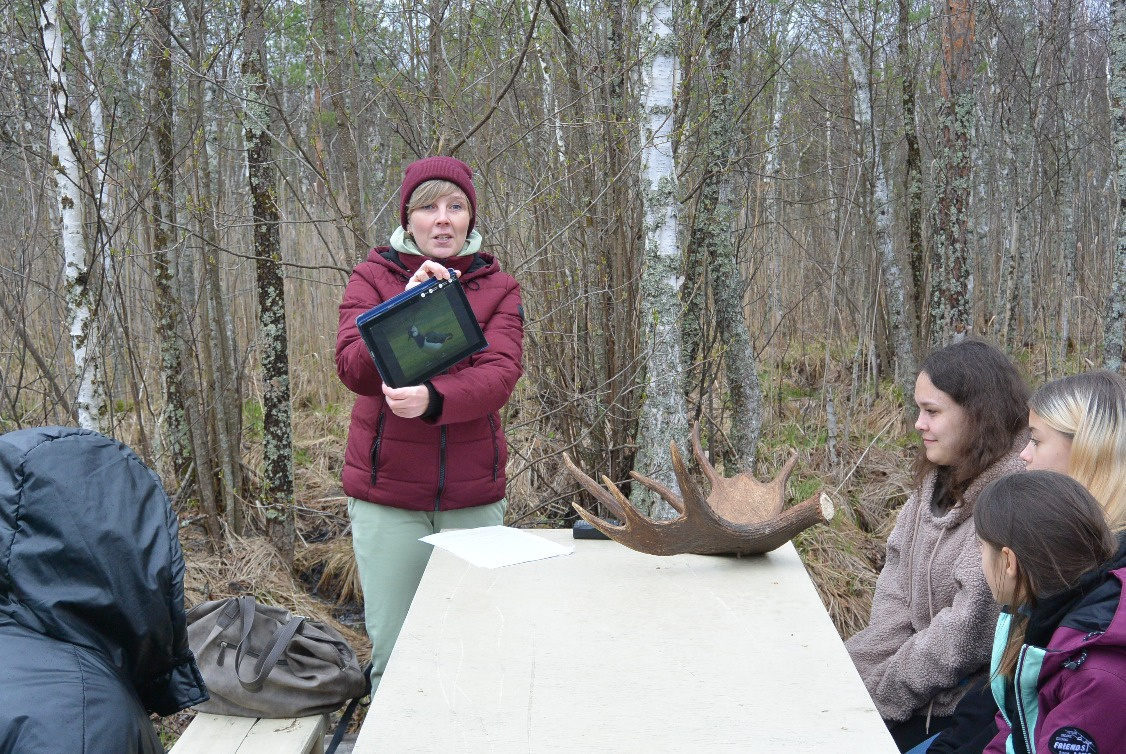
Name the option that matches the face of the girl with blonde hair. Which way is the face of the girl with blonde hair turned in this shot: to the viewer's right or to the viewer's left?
to the viewer's left

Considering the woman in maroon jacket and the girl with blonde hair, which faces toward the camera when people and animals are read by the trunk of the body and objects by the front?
the woman in maroon jacket

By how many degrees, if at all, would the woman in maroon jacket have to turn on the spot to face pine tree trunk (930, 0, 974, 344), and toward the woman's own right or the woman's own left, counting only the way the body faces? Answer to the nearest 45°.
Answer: approximately 135° to the woman's own left

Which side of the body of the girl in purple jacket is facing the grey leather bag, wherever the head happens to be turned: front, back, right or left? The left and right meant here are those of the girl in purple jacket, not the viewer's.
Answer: front

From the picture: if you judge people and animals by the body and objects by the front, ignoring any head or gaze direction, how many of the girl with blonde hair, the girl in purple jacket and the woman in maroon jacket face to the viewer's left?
2

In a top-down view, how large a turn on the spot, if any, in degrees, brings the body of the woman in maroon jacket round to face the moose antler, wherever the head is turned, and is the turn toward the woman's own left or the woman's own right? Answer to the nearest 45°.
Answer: approximately 45° to the woman's own left

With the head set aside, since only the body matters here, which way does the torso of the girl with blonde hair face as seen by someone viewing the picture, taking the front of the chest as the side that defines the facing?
to the viewer's left

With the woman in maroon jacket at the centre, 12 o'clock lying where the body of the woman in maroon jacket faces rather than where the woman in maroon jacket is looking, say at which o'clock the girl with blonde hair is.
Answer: The girl with blonde hair is roughly at 10 o'clock from the woman in maroon jacket.

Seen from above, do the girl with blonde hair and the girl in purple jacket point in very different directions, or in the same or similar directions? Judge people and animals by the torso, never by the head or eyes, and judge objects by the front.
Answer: same or similar directions

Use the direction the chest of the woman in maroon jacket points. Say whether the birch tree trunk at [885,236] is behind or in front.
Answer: behind

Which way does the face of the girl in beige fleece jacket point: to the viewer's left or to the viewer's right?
to the viewer's left

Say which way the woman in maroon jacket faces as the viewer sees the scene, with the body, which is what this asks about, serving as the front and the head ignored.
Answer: toward the camera

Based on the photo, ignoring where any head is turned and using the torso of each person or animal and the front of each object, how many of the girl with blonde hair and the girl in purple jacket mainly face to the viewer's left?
2

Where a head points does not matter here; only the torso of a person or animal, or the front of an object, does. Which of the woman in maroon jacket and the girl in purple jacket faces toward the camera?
the woman in maroon jacket

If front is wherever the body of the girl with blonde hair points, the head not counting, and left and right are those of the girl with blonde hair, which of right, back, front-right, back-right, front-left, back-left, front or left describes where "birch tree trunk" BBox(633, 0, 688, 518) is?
front-right

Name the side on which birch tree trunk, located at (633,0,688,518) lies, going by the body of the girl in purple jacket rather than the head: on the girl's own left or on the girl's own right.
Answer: on the girl's own right

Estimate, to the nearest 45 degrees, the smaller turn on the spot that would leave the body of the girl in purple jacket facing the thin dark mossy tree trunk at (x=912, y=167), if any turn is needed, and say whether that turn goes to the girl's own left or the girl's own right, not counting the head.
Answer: approximately 90° to the girl's own right

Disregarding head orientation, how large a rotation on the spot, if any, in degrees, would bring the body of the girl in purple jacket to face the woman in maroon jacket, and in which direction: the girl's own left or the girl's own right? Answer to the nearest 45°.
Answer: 0° — they already face them

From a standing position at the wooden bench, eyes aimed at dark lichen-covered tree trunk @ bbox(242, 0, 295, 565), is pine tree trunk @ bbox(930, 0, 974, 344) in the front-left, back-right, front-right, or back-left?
front-right
